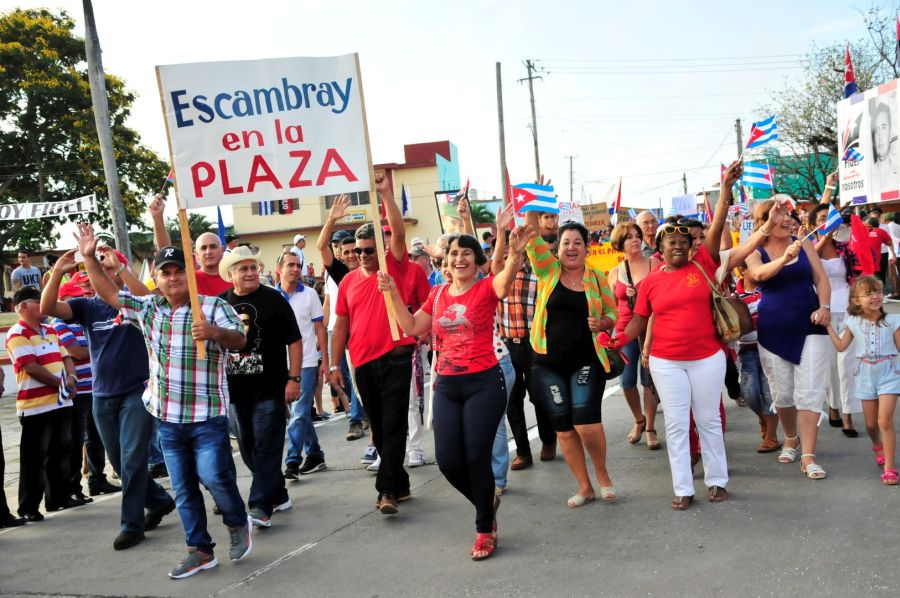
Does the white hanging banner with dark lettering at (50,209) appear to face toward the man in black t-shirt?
yes

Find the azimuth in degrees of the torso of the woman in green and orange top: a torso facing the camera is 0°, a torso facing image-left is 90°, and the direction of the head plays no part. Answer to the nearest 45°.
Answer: approximately 0°

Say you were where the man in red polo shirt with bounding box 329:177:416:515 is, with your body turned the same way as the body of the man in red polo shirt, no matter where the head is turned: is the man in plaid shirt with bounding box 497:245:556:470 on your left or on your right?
on your left

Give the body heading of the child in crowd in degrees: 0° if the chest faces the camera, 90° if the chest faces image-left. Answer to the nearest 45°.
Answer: approximately 0°

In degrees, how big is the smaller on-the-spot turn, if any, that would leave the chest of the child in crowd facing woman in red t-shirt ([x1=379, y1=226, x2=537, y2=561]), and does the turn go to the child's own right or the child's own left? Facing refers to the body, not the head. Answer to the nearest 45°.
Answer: approximately 45° to the child's own right

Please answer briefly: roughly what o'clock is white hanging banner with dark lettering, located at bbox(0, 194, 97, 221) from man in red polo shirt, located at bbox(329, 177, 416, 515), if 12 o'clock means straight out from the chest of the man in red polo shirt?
The white hanging banner with dark lettering is roughly at 5 o'clock from the man in red polo shirt.

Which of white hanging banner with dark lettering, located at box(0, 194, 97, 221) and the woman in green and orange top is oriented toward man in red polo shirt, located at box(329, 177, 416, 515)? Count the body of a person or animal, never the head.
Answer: the white hanging banner with dark lettering
